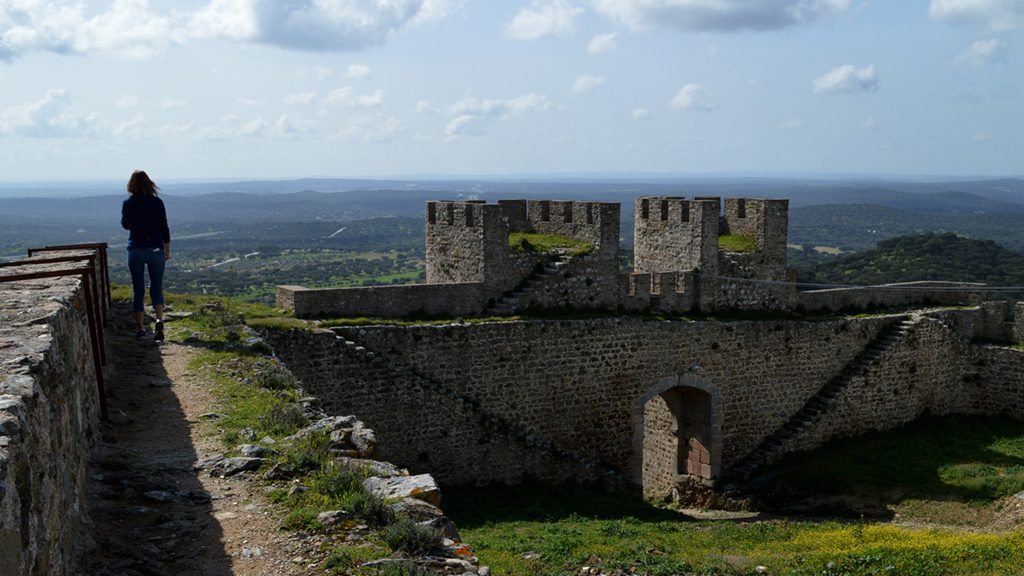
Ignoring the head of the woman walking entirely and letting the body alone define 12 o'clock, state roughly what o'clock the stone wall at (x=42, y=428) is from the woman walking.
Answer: The stone wall is roughly at 6 o'clock from the woman walking.

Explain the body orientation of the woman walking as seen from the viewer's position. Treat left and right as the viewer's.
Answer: facing away from the viewer

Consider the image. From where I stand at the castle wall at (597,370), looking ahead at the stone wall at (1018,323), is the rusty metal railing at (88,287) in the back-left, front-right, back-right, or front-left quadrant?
back-right

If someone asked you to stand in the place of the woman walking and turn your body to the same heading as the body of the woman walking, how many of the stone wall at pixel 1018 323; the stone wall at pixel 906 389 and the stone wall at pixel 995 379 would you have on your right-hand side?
3

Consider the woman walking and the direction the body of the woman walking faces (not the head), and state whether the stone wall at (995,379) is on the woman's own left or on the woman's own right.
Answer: on the woman's own right

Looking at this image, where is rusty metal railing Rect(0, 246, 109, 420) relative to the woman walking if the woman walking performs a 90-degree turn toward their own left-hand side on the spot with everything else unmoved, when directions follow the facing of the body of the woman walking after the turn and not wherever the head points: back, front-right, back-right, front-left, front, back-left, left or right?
left

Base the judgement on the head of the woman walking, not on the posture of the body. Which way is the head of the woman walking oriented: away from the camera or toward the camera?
away from the camera

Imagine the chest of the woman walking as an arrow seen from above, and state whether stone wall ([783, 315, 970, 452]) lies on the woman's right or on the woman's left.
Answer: on the woman's right

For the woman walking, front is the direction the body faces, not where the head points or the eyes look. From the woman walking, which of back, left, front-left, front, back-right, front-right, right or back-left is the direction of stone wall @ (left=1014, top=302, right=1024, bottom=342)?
right
